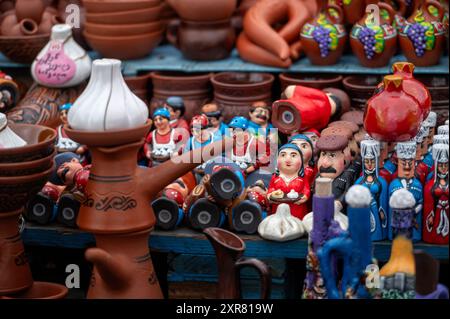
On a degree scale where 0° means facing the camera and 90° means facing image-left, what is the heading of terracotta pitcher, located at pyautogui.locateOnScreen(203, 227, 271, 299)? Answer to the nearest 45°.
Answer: approximately 90°

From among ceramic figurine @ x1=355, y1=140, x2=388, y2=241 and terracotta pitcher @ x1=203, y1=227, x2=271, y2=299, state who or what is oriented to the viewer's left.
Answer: the terracotta pitcher

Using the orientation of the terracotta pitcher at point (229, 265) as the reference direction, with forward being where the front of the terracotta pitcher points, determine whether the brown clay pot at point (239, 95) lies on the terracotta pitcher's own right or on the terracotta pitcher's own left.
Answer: on the terracotta pitcher's own right

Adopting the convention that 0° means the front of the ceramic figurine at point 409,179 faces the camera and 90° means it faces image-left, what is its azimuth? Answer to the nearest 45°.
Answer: approximately 0°

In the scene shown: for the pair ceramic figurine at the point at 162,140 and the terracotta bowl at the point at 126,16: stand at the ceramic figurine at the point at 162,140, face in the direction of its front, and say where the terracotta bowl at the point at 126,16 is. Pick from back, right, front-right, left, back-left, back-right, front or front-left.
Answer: back

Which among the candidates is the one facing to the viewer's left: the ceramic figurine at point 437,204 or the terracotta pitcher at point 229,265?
the terracotta pitcher

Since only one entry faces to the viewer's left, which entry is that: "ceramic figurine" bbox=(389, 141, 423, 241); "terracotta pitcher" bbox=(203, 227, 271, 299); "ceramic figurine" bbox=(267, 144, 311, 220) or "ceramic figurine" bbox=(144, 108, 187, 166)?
the terracotta pitcher

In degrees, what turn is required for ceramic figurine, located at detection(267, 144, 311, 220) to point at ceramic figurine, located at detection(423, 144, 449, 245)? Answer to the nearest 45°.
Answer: approximately 90° to its left
